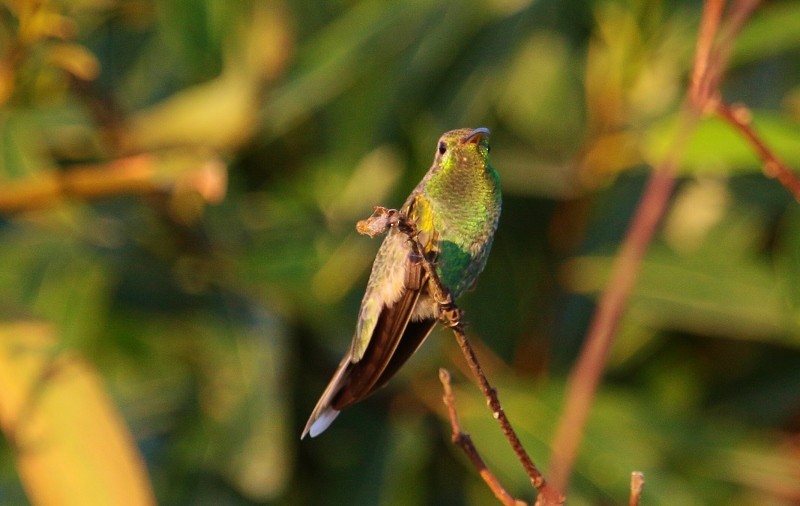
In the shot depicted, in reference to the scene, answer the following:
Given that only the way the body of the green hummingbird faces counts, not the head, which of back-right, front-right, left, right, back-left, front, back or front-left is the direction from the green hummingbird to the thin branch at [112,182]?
back

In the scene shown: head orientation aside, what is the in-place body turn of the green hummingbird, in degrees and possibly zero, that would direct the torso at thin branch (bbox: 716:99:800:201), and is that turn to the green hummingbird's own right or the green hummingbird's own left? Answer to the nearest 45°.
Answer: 0° — it already faces it
